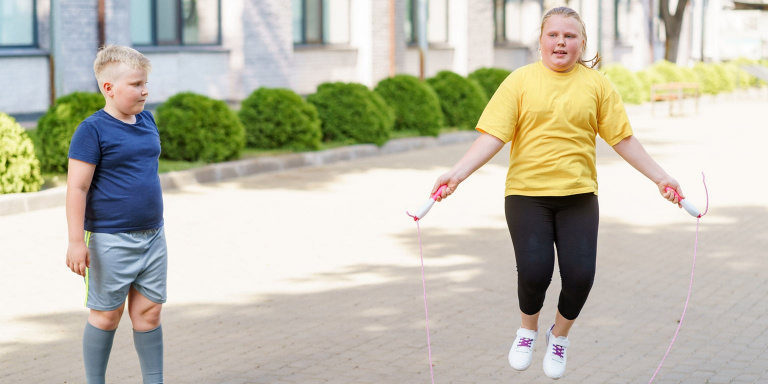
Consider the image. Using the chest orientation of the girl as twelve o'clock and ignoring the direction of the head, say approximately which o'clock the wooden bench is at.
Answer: The wooden bench is roughly at 6 o'clock from the girl.

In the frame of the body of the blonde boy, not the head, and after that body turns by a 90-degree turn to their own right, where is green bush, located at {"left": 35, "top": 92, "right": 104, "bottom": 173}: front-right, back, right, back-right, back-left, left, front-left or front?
back-right

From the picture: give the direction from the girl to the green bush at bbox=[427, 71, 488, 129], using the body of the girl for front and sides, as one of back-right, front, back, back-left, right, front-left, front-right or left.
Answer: back

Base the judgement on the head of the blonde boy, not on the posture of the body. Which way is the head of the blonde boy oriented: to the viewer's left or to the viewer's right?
to the viewer's right

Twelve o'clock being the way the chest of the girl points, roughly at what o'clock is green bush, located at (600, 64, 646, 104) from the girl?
The green bush is roughly at 6 o'clock from the girl.

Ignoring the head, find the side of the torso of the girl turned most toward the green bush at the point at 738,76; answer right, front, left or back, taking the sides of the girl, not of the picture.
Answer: back

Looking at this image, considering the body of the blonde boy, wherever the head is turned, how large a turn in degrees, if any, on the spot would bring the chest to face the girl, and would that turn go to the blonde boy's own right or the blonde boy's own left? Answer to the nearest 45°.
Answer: approximately 45° to the blonde boy's own left

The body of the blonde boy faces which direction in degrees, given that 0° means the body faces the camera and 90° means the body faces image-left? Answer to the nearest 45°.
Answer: approximately 315°
